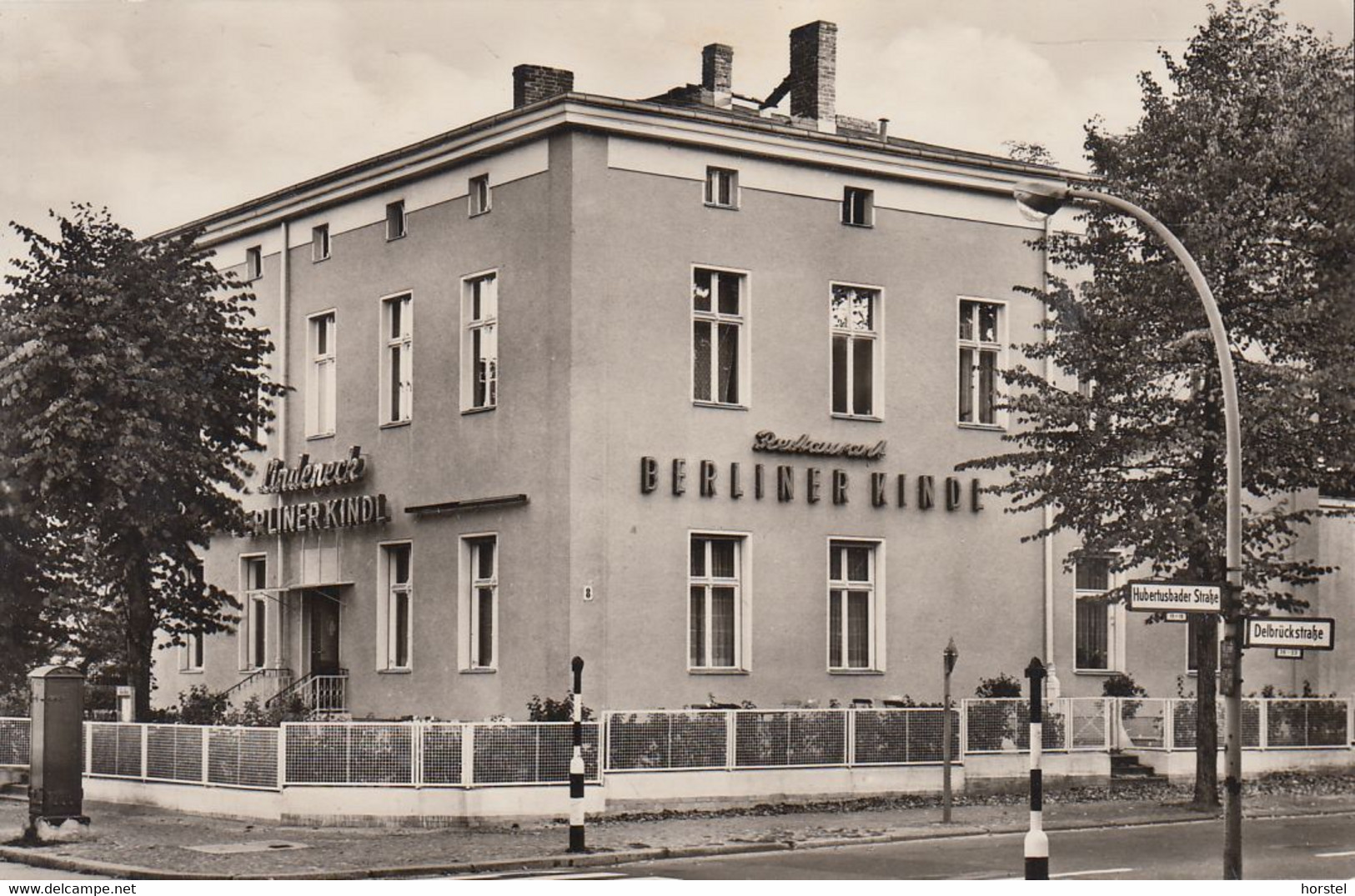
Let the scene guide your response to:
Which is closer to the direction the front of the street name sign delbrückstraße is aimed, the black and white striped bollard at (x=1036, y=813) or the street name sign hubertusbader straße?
the black and white striped bollard

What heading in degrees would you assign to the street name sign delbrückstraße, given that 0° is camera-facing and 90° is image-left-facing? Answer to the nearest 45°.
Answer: approximately 0°

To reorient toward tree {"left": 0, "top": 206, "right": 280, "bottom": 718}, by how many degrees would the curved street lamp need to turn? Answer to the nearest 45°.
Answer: approximately 45° to its right

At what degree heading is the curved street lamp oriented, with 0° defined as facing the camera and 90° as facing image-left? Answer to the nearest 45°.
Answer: approximately 90°
